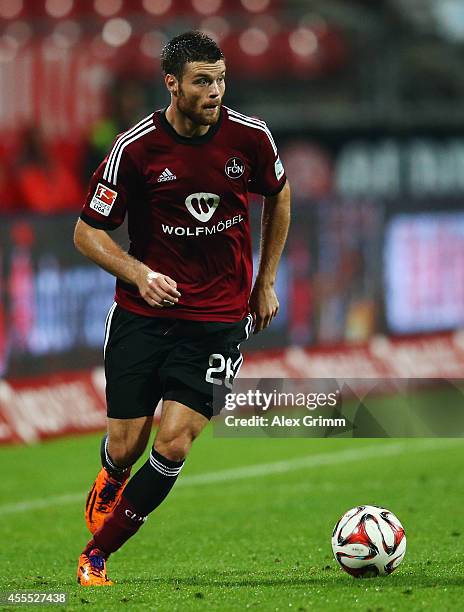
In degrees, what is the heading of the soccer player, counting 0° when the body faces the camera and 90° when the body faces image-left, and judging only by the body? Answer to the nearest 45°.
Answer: approximately 315°
